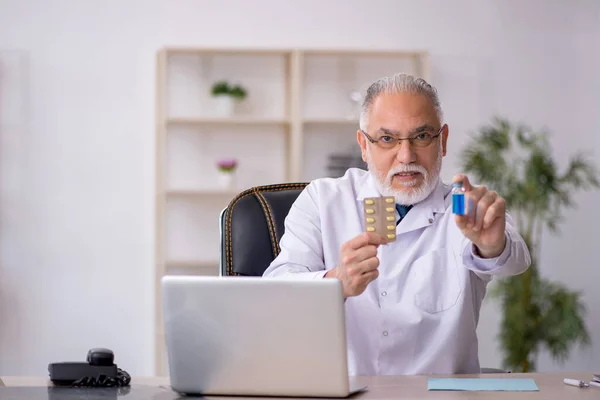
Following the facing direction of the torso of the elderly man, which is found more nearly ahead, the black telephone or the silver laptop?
the silver laptop

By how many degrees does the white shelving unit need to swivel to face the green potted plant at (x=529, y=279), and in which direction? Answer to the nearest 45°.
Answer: approximately 90° to its left

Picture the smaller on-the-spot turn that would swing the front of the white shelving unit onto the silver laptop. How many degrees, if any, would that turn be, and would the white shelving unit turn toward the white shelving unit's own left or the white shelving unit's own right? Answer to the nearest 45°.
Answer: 0° — it already faces it

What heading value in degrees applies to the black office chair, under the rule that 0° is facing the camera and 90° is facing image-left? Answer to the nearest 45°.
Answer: approximately 315°

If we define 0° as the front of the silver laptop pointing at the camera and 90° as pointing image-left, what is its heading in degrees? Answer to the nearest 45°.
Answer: approximately 180°

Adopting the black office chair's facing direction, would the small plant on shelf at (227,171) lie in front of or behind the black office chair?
behind

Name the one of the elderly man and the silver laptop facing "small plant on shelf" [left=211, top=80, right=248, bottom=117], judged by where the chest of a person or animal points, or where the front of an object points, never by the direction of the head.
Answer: the silver laptop

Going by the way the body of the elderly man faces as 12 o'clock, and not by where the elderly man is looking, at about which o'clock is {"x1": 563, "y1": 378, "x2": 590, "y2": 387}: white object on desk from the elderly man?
The white object on desk is roughly at 11 o'clock from the elderly man.
